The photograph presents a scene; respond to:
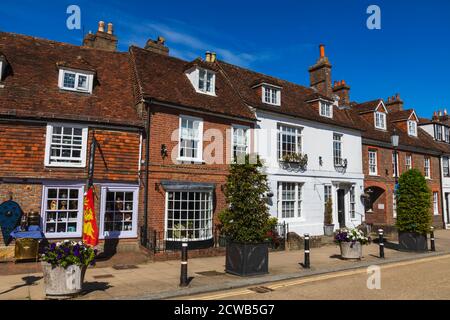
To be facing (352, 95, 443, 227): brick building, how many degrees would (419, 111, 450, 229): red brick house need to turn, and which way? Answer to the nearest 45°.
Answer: approximately 90° to its right

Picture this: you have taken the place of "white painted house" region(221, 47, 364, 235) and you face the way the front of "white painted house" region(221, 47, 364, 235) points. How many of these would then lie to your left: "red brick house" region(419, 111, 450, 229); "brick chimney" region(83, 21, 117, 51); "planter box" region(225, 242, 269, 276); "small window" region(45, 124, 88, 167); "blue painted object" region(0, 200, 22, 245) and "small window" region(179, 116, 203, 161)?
1

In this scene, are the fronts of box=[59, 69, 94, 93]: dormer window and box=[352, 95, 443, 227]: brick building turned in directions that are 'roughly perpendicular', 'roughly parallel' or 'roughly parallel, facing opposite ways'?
roughly parallel

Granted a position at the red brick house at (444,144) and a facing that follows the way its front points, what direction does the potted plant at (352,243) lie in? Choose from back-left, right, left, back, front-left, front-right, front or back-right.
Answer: front-right

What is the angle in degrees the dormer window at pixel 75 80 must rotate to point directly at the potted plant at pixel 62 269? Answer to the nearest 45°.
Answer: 0° — it already faces it

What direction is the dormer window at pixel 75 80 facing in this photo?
toward the camera

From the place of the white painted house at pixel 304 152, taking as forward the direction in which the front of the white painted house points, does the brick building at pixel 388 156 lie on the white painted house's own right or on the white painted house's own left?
on the white painted house's own left

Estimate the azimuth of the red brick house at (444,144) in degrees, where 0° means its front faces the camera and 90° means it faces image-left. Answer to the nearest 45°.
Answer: approximately 315°

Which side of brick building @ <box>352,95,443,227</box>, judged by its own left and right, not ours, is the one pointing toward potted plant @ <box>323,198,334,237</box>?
right

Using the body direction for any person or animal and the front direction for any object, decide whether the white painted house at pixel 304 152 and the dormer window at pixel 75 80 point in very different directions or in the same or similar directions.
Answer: same or similar directions

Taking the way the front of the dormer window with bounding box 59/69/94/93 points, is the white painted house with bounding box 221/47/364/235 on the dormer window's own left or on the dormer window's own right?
on the dormer window's own left

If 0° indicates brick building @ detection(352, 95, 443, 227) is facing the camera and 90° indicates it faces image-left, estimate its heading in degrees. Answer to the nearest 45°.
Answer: approximately 315°

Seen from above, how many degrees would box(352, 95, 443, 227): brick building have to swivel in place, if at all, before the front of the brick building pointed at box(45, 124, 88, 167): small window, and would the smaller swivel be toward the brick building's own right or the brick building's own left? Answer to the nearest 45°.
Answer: approximately 90° to the brick building's own right

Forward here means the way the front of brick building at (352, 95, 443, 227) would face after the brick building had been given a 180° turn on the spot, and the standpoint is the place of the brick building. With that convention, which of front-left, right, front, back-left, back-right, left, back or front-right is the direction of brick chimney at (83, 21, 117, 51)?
left

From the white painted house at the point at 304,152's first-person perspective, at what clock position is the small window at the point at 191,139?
The small window is roughly at 3 o'clock from the white painted house.

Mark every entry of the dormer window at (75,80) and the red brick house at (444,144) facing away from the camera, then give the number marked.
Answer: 0

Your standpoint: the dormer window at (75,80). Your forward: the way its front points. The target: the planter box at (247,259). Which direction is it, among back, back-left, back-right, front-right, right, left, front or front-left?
front-left
